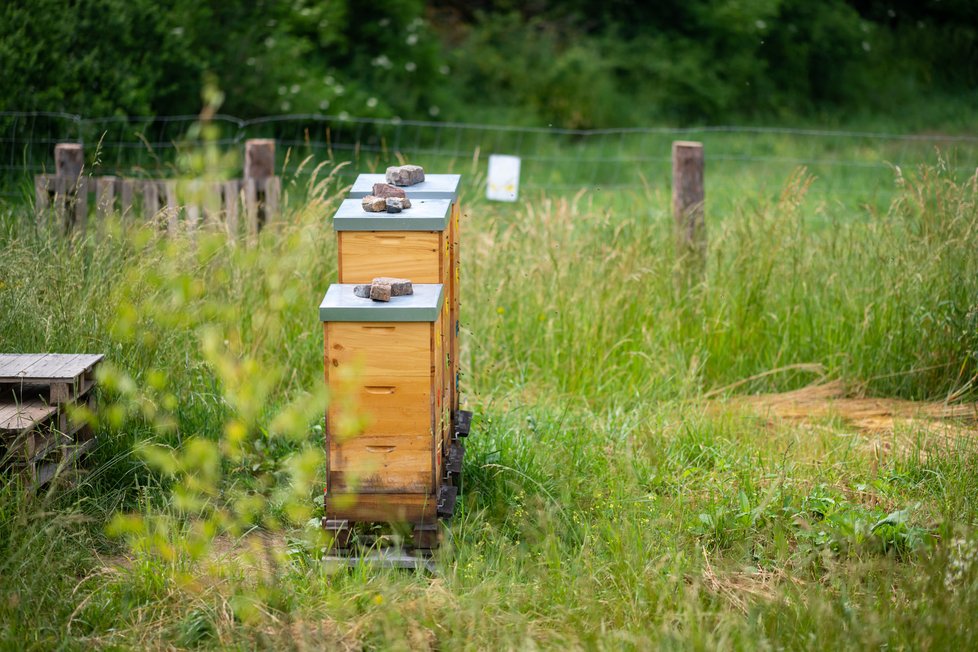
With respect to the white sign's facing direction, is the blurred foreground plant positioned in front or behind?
in front

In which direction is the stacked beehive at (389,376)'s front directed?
to the viewer's right

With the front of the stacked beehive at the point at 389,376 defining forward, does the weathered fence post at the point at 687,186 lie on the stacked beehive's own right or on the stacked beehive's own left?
on the stacked beehive's own left

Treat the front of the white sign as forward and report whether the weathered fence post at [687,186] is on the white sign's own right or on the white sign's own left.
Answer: on the white sign's own left

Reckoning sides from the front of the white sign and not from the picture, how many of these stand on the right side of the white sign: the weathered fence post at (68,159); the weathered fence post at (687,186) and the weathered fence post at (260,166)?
2

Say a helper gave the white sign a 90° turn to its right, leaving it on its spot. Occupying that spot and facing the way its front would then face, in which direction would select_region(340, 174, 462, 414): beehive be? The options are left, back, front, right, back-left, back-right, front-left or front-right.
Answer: left

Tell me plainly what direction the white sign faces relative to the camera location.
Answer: facing the viewer

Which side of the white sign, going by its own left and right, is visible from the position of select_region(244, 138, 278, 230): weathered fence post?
right
